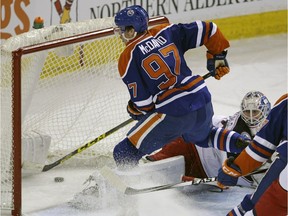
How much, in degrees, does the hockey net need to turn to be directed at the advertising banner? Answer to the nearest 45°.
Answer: approximately 135° to its left

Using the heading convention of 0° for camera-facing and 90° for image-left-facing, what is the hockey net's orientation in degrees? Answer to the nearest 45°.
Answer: approximately 315°

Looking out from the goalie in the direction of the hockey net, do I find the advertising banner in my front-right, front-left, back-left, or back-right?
front-right

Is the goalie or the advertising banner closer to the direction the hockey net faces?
the goalie
